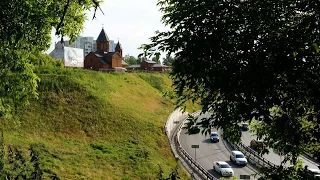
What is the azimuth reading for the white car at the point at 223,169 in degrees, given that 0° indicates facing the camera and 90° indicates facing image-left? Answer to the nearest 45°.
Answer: approximately 315°

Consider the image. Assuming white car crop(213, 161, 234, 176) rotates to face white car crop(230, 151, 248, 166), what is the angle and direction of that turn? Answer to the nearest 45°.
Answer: approximately 135° to its left

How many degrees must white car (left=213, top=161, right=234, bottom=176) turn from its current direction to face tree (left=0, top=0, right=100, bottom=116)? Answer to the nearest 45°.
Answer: approximately 45° to its right

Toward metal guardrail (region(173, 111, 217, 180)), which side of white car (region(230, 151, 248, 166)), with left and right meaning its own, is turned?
right

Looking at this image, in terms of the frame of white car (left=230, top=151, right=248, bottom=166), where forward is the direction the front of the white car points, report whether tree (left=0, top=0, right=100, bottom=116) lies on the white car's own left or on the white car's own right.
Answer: on the white car's own right

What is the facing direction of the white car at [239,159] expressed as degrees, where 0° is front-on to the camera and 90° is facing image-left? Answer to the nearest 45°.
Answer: approximately 315°
